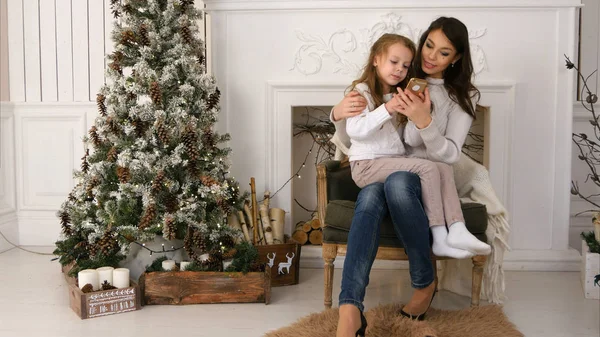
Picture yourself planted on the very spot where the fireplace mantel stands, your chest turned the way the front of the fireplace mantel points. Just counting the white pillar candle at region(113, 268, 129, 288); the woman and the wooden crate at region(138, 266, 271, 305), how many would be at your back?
0

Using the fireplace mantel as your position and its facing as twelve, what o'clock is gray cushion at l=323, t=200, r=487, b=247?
The gray cushion is roughly at 1 o'clock from the fireplace mantel.

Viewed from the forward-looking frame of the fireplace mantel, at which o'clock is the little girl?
The little girl is roughly at 1 o'clock from the fireplace mantel.

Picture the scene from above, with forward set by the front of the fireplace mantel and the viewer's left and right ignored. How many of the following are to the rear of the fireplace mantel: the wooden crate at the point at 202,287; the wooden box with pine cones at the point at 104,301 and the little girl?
0

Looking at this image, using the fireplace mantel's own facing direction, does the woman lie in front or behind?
in front

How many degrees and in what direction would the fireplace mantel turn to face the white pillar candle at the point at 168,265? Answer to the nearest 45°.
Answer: approximately 45° to its right

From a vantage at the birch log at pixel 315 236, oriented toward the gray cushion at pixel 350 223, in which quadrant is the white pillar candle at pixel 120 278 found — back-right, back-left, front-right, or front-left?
front-right

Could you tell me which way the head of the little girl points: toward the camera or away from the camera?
toward the camera

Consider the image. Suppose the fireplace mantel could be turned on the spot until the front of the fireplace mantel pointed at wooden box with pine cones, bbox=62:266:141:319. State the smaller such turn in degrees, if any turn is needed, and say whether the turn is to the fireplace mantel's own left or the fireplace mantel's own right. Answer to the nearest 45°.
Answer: approximately 45° to the fireplace mantel's own right

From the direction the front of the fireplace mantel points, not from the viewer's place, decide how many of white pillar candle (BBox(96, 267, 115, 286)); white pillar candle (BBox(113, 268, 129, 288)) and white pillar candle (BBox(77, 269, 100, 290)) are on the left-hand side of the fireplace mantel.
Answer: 0

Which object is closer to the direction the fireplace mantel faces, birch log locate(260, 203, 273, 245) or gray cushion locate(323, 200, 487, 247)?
the gray cushion

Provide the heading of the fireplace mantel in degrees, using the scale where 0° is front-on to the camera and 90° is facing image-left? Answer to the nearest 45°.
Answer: approximately 0°

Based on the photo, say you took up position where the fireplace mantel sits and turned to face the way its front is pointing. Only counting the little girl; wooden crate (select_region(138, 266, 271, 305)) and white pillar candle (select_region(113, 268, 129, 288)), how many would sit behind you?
0

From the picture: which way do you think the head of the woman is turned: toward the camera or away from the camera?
toward the camera

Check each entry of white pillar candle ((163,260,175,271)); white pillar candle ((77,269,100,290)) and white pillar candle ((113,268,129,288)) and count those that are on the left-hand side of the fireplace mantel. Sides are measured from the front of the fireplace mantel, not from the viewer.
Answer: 0
